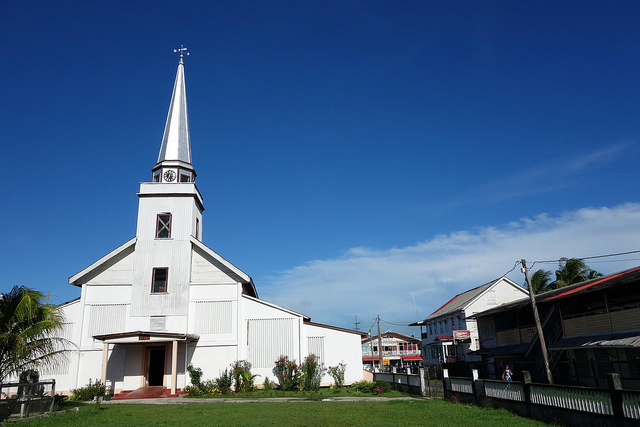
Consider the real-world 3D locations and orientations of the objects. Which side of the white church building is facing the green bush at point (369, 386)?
left

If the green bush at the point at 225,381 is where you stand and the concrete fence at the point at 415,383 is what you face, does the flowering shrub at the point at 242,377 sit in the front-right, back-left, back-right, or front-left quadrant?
front-left

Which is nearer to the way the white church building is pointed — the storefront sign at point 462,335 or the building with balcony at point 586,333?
the building with balcony

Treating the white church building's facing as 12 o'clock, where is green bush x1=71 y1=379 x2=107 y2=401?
The green bush is roughly at 2 o'clock from the white church building.

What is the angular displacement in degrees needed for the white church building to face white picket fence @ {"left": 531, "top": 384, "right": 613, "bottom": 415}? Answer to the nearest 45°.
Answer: approximately 45° to its left

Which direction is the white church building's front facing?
toward the camera

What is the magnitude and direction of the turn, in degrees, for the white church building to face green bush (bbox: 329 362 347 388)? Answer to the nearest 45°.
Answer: approximately 90° to its left

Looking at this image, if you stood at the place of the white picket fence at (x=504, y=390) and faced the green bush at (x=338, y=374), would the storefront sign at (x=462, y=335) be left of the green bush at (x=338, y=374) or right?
right

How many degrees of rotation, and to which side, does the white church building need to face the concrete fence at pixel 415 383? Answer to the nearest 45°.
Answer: approximately 45° to its left

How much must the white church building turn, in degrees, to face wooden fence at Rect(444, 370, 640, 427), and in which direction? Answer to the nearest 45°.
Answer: approximately 45° to its left

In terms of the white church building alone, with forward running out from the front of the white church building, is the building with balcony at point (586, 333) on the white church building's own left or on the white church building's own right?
on the white church building's own left

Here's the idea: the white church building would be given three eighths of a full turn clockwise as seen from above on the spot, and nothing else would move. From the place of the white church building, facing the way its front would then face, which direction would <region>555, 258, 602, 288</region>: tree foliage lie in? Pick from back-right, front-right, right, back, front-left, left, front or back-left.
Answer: back-right

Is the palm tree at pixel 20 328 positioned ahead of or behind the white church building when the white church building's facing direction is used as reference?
ahead

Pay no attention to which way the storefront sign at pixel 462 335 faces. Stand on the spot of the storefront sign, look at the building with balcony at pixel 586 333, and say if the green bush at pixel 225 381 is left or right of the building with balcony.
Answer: right

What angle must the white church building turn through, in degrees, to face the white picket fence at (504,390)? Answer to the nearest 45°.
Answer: approximately 45° to its left
